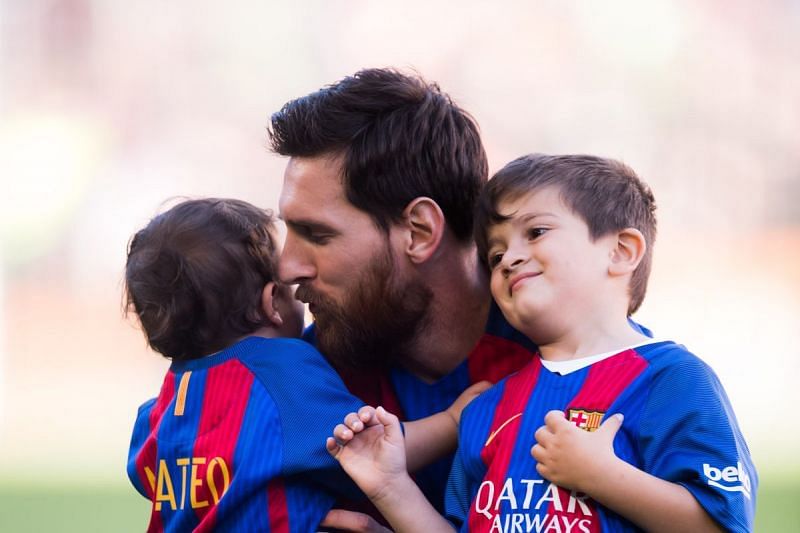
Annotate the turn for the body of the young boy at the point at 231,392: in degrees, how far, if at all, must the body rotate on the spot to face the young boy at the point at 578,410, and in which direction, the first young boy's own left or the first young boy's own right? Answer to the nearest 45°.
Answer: approximately 90° to the first young boy's own right

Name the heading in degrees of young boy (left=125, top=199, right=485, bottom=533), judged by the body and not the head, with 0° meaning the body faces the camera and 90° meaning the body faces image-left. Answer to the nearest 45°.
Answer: approximately 225°

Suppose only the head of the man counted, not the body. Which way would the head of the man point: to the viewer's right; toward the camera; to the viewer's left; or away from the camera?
to the viewer's left

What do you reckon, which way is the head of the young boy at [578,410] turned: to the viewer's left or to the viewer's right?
to the viewer's left

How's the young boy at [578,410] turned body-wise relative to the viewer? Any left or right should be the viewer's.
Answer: facing the viewer and to the left of the viewer

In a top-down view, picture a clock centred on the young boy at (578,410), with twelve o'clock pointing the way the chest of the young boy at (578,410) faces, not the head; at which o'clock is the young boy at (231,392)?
the young boy at (231,392) is roughly at 2 o'clock from the young boy at (578,410).

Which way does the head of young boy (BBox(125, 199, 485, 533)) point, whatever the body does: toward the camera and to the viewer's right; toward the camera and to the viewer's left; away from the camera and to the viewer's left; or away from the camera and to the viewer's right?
away from the camera and to the viewer's right

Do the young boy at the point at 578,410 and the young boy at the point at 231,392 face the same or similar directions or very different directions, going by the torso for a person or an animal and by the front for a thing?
very different directions
